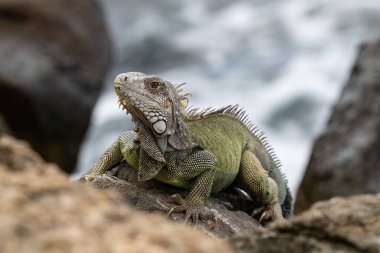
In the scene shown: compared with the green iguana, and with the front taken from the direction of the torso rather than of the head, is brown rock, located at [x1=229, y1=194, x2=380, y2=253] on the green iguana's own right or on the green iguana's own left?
on the green iguana's own left

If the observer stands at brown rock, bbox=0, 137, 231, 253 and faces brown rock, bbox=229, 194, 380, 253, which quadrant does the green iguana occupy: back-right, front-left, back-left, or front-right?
front-left

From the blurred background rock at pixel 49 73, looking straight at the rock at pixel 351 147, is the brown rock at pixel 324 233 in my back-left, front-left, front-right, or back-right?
front-right

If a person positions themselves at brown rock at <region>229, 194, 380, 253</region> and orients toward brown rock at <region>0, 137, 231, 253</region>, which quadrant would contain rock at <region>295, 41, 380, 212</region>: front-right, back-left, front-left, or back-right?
back-right

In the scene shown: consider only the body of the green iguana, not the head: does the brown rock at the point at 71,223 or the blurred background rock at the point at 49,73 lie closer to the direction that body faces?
the brown rock

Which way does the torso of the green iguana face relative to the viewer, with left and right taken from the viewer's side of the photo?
facing the viewer and to the left of the viewer

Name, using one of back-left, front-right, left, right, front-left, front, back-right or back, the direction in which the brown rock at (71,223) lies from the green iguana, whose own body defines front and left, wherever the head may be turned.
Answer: front-left

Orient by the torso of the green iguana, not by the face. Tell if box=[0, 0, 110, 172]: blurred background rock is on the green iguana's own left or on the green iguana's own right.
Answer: on the green iguana's own right
